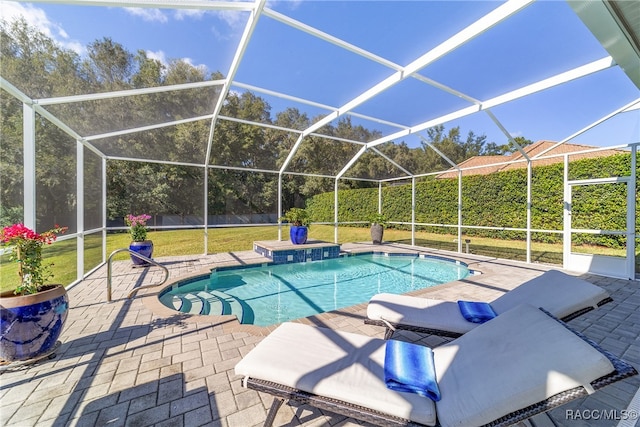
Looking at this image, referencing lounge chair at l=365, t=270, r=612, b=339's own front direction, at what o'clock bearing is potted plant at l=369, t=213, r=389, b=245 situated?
The potted plant is roughly at 2 o'clock from the lounge chair.

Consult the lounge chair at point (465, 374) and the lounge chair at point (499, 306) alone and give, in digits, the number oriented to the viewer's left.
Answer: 2

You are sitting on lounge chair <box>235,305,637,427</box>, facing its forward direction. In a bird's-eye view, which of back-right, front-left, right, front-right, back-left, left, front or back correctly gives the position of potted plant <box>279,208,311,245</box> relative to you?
front-right

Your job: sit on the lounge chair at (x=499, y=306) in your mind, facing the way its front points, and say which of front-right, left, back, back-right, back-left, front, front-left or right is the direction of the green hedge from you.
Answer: right

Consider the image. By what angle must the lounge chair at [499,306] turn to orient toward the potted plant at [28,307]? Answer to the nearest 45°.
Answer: approximately 45° to its left

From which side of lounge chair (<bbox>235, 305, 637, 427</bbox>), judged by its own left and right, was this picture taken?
left

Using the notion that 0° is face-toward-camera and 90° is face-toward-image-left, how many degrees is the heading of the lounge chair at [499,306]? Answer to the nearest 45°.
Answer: approximately 90°

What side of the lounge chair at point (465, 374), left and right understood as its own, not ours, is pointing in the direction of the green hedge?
right

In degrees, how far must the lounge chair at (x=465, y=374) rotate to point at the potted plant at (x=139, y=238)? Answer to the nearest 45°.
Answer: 0° — it already faces it

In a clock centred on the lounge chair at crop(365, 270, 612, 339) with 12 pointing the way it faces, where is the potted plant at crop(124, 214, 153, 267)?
The potted plant is roughly at 12 o'clock from the lounge chair.

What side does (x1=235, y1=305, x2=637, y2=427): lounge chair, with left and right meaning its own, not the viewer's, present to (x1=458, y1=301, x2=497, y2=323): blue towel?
right
